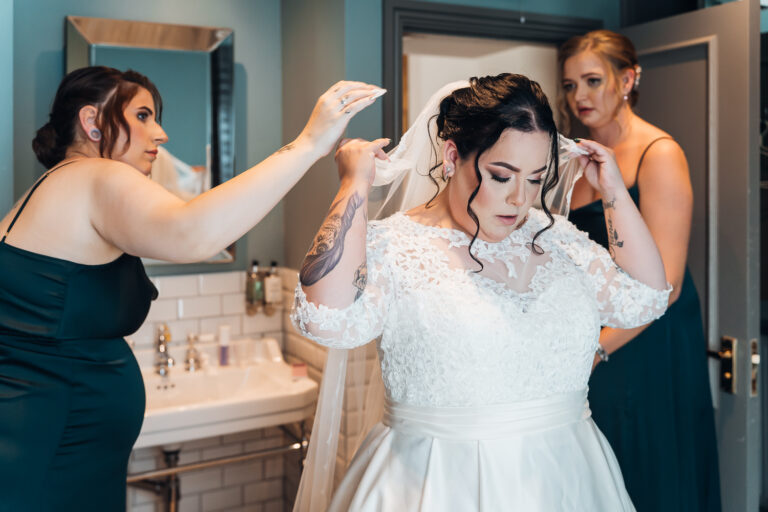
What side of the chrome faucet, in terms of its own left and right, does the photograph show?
front

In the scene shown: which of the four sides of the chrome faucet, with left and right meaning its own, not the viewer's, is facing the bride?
front

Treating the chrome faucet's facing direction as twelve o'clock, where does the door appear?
The door is roughly at 10 o'clock from the chrome faucet.

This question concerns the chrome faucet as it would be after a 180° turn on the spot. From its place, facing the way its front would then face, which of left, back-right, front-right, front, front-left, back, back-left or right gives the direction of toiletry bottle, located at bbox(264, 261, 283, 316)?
right
